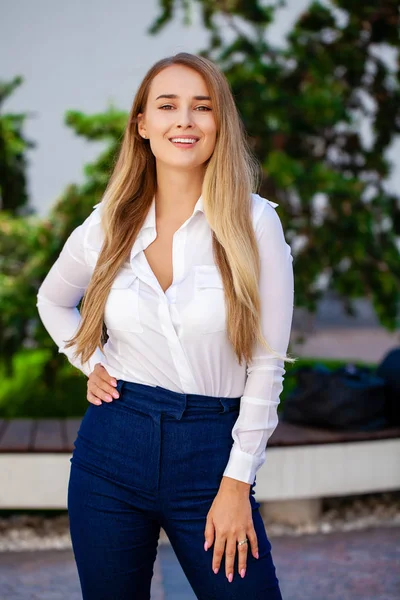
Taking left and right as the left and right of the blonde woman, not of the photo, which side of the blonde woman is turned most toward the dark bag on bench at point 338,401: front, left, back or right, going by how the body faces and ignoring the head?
back

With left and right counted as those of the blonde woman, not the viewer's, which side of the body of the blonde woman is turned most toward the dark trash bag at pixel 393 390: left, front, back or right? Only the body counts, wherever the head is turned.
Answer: back

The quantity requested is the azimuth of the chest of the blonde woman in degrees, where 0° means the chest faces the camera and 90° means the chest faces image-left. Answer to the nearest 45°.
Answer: approximately 0°

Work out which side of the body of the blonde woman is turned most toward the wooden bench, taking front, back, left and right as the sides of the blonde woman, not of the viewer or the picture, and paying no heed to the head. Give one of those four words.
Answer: back

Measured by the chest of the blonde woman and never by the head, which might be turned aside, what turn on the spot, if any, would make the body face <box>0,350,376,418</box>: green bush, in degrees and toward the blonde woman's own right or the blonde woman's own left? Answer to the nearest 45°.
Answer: approximately 180°
